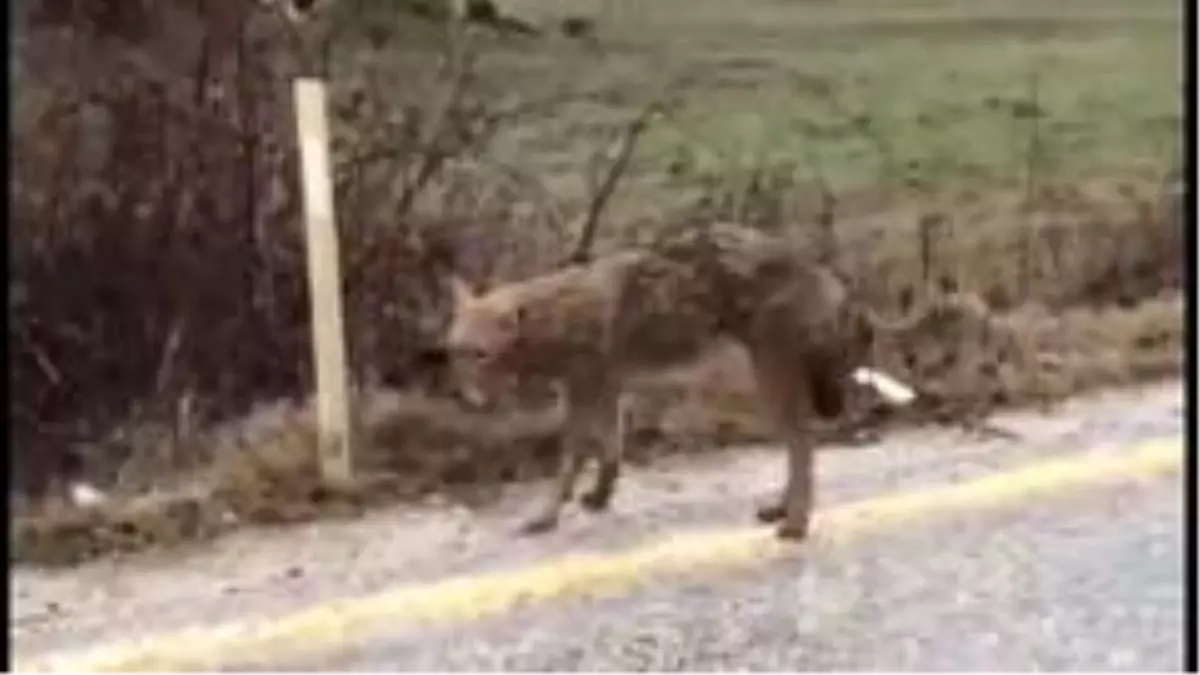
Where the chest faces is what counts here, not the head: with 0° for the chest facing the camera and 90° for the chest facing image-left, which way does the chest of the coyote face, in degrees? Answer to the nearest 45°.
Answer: approximately 90°
